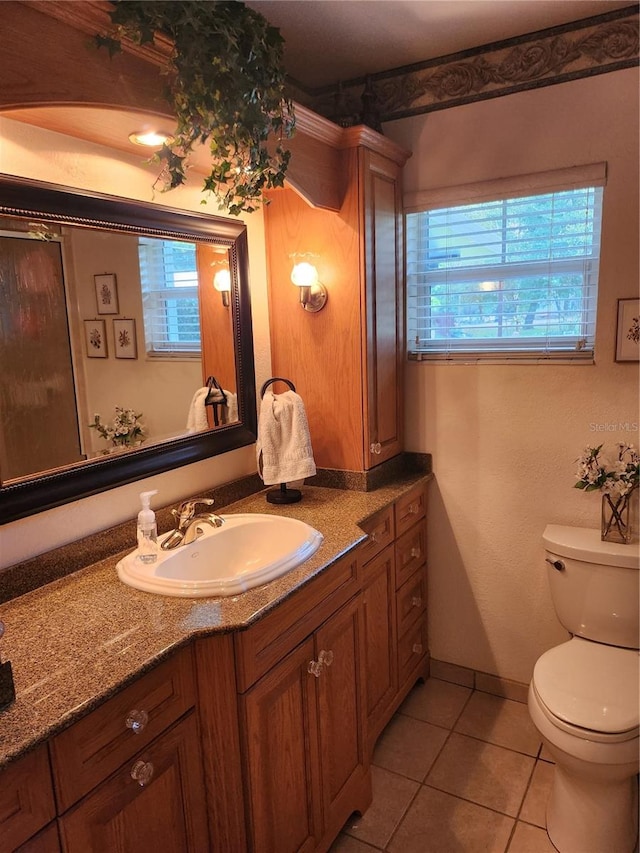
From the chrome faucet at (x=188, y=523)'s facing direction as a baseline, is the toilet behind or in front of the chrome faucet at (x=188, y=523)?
in front

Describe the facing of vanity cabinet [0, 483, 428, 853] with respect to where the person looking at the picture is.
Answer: facing the viewer and to the right of the viewer
